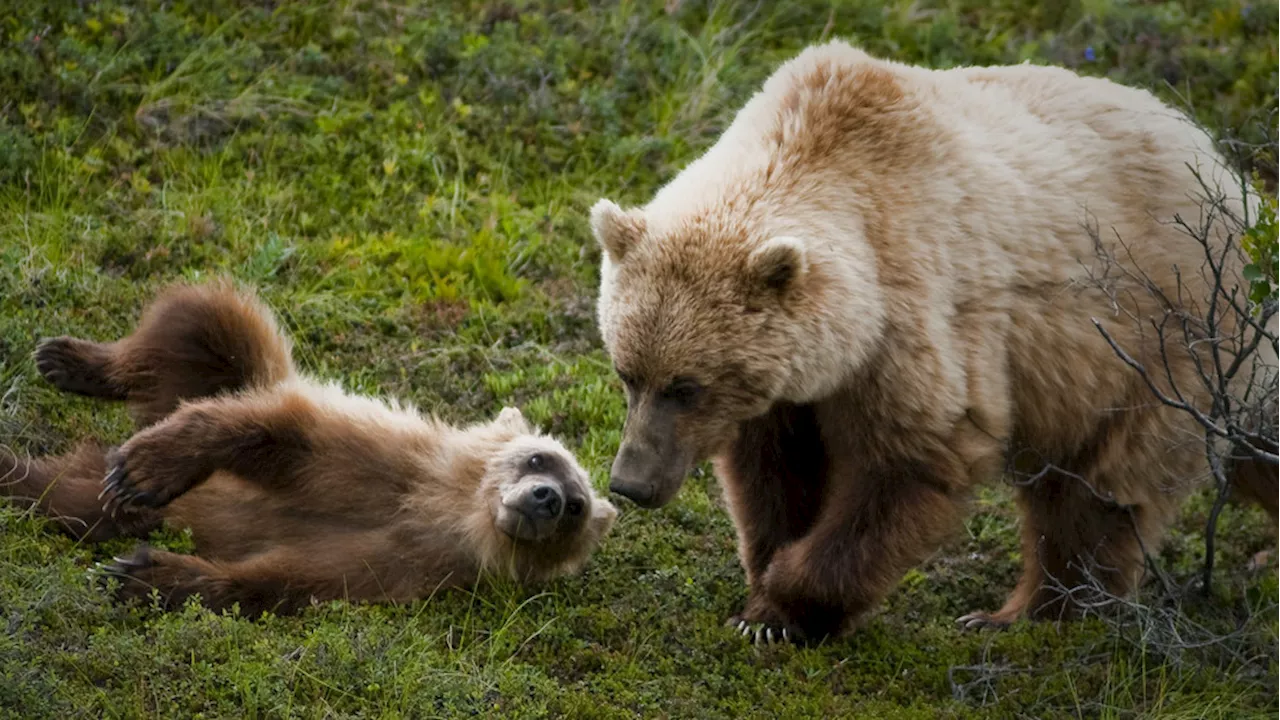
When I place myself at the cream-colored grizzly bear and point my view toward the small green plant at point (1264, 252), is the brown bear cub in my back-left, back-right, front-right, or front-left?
back-right

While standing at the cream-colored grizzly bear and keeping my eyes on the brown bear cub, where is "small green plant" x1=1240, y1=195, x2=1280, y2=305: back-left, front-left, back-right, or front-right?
back-left

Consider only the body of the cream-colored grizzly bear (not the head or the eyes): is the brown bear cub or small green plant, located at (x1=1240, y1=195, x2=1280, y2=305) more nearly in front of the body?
the brown bear cub

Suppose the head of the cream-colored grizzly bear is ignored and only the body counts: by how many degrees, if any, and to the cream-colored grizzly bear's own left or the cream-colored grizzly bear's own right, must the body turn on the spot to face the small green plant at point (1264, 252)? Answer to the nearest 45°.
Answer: approximately 135° to the cream-colored grizzly bear's own left

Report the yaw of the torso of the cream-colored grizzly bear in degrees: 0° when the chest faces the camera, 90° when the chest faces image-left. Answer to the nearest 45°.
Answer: approximately 45°

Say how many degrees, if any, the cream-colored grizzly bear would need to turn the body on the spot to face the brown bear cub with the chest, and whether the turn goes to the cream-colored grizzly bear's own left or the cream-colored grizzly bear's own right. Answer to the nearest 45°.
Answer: approximately 45° to the cream-colored grizzly bear's own right
